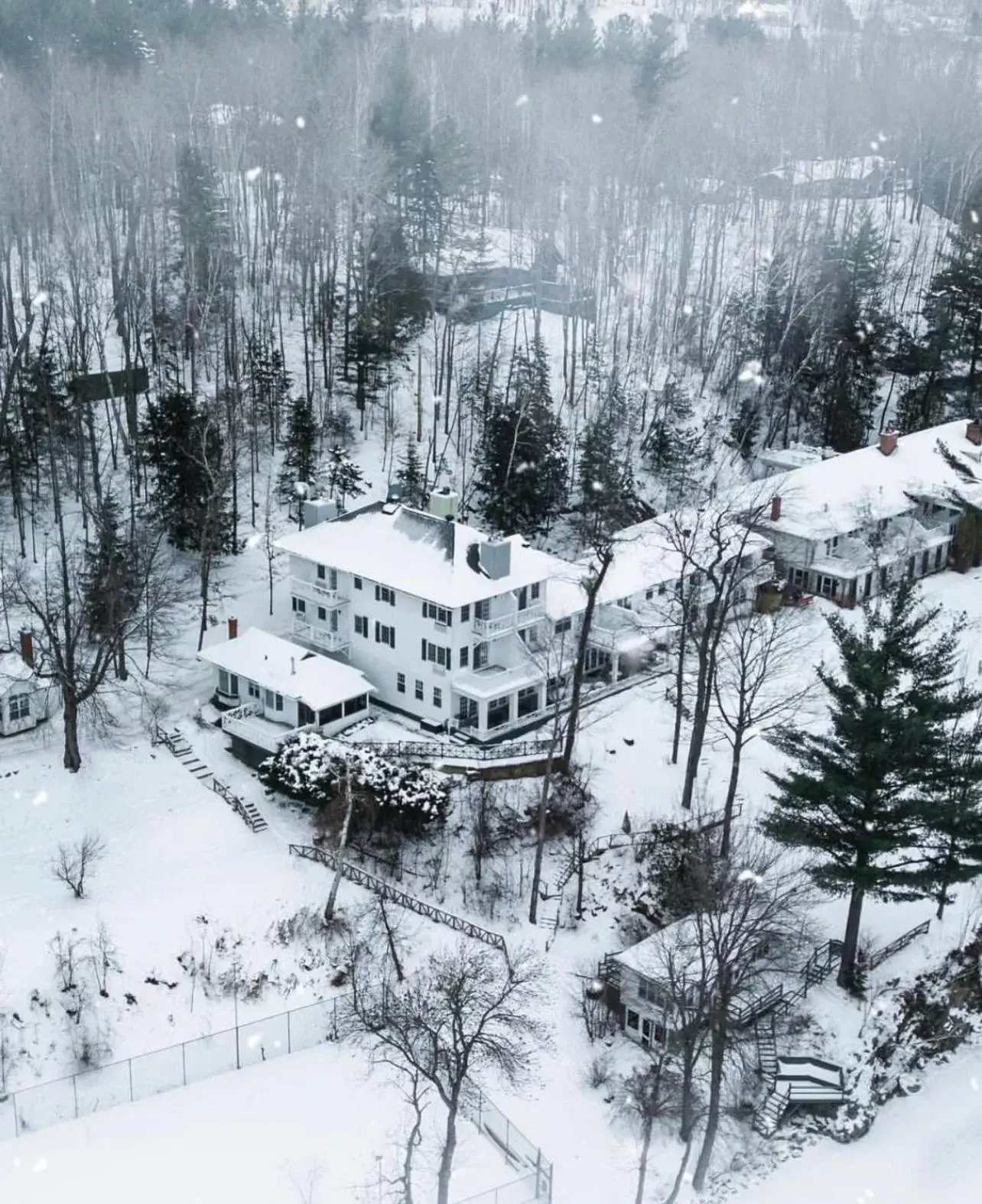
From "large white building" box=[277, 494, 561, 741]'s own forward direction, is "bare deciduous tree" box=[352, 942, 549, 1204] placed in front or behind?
in front

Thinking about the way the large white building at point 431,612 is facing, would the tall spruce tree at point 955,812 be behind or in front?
in front

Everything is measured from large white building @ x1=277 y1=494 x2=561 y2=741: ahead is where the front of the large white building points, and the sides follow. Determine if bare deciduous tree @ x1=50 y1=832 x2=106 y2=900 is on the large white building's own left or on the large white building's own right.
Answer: on the large white building's own right

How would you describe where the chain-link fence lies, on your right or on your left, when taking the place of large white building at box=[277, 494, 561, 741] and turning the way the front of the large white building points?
on your right

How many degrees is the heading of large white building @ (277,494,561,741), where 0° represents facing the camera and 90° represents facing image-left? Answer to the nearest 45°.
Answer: approximately 315°
